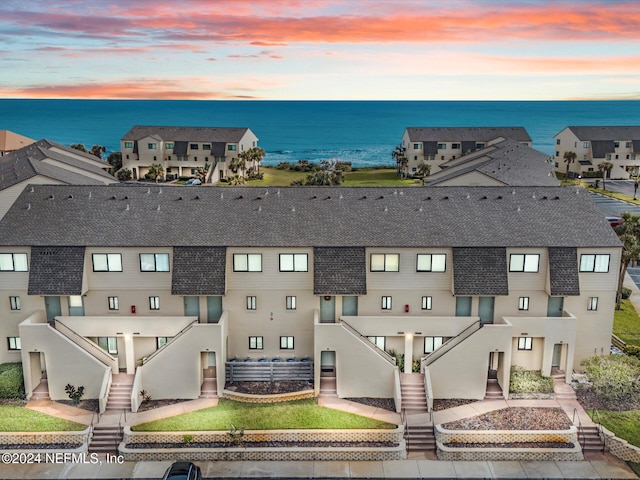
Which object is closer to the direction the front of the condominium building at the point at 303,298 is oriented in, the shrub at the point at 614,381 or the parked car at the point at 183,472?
the parked car

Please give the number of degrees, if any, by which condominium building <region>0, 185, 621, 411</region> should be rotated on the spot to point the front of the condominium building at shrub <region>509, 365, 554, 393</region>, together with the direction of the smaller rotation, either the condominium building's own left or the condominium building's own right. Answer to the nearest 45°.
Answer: approximately 90° to the condominium building's own left

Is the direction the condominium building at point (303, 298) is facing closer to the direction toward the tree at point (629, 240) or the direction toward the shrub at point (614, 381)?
the shrub

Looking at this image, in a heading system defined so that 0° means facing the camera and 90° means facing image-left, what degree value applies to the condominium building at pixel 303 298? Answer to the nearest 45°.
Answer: approximately 0°

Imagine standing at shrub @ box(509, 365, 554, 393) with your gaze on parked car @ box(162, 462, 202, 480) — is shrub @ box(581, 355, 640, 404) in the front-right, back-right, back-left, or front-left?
back-left

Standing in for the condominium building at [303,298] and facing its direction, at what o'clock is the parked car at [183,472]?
The parked car is roughly at 1 o'clock from the condominium building.

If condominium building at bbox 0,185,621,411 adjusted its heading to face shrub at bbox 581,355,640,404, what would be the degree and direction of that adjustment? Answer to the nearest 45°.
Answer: approximately 90° to its left

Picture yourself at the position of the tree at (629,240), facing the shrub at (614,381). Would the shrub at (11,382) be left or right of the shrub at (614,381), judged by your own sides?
right

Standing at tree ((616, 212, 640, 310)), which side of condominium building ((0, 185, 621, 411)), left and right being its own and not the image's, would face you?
left

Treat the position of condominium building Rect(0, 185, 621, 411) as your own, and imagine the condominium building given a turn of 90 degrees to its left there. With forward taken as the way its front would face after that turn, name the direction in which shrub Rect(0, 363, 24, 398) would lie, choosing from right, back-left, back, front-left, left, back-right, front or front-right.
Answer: back
